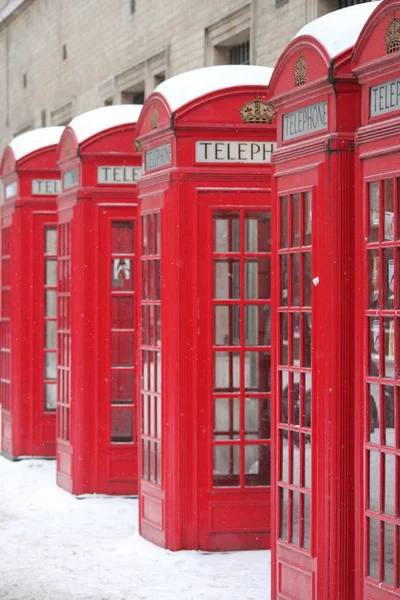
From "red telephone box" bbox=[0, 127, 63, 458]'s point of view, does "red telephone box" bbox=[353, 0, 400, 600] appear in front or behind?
in front

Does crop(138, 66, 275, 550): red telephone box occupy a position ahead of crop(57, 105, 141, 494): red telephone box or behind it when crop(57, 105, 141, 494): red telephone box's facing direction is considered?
ahead

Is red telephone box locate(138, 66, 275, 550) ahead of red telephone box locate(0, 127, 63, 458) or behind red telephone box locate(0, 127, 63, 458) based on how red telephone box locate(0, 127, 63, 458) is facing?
ahead

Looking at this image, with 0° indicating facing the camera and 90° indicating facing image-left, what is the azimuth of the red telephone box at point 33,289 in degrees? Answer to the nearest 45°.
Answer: approximately 0°
